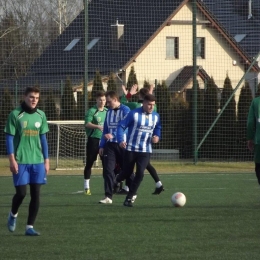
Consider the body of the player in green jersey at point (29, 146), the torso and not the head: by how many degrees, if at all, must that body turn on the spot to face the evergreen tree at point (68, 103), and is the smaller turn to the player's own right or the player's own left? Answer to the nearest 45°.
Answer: approximately 180°

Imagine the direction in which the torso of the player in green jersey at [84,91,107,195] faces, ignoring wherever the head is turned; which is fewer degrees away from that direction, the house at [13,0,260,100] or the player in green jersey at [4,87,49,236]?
the player in green jersey

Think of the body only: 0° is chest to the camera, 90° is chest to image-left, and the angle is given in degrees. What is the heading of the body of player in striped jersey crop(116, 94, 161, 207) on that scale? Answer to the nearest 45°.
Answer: approximately 315°

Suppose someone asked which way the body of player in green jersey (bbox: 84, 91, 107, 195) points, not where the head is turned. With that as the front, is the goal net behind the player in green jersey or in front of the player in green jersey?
behind

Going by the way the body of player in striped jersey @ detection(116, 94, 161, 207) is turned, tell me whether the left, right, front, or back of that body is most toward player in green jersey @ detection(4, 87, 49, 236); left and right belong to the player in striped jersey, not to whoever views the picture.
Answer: right

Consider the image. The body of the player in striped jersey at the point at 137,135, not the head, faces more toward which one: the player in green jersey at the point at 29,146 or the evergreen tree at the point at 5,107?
the player in green jersey

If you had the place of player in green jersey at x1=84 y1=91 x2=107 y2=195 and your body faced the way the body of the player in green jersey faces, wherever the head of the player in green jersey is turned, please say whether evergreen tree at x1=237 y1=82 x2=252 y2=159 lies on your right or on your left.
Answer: on your left

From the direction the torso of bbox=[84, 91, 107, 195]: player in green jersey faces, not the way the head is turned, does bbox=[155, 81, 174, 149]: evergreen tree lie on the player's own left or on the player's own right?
on the player's own left

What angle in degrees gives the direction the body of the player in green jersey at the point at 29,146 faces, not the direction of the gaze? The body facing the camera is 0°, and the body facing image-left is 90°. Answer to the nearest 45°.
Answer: approximately 0°
